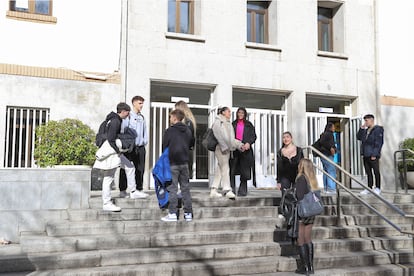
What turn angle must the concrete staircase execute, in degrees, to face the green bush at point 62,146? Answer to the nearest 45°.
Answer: approximately 135° to its right

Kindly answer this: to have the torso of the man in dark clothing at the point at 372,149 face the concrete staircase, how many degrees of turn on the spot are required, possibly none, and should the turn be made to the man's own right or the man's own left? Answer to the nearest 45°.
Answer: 0° — they already face it

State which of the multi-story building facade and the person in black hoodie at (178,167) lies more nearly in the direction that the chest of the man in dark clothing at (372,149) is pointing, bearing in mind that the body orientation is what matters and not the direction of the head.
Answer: the person in black hoodie

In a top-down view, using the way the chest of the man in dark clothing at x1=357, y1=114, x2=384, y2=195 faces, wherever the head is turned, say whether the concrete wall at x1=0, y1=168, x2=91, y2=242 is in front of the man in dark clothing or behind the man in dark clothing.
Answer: in front

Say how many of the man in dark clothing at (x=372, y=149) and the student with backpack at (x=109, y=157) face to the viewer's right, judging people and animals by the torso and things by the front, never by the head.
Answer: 1

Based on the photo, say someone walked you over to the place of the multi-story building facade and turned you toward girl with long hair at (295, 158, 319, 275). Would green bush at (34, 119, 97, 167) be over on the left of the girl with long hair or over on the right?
right

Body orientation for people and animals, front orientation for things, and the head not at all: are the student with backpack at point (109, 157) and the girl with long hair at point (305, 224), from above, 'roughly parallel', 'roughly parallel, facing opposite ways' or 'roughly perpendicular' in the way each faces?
roughly perpendicular

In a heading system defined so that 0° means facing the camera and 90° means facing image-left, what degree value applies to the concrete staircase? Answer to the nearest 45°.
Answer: approximately 0°

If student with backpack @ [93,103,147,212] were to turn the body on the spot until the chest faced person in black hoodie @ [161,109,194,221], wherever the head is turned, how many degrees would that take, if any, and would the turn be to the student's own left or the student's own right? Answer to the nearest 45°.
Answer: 0° — they already face them

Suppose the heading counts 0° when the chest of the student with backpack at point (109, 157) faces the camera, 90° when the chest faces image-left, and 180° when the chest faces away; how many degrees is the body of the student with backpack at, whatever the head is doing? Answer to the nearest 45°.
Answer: approximately 270°

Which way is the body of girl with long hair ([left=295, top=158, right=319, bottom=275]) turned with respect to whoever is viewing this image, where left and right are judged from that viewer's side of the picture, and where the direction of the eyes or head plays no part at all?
facing away from the viewer and to the left of the viewer

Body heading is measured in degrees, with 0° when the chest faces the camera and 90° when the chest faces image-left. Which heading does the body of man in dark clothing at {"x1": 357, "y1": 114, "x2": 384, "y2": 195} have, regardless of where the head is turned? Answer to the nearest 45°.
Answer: approximately 45°
